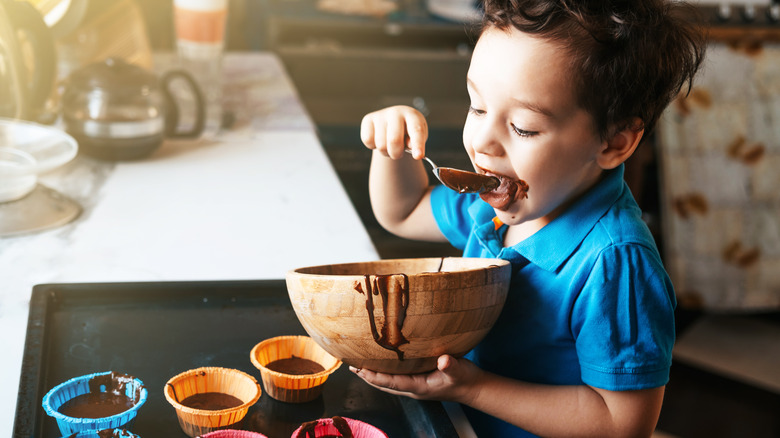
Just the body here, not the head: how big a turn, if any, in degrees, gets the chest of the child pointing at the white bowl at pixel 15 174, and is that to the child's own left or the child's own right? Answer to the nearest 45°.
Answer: approximately 45° to the child's own right

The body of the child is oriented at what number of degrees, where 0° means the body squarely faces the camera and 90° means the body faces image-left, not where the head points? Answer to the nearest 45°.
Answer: approximately 45°
